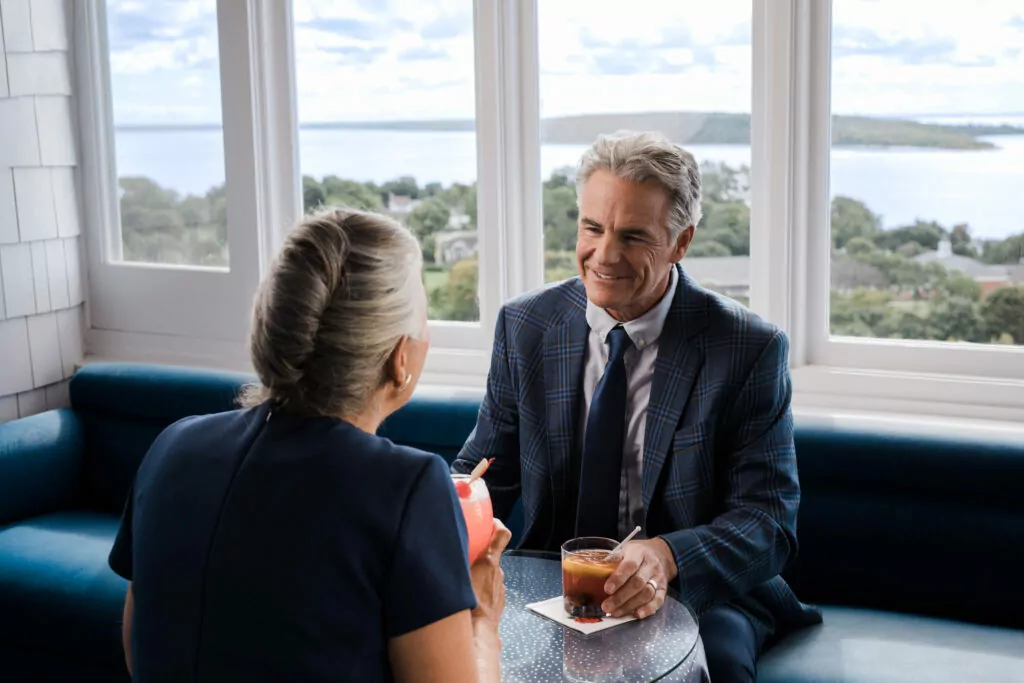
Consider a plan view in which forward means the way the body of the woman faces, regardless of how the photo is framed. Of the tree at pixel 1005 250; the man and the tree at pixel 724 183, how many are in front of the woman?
3

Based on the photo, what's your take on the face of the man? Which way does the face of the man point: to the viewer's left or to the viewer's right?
to the viewer's left

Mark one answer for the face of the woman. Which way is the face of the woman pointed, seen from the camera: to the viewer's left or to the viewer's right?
to the viewer's right

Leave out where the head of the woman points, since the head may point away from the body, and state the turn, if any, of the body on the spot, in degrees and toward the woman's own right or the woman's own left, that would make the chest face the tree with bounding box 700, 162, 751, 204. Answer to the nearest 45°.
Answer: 0° — they already face it

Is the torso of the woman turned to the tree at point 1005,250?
yes

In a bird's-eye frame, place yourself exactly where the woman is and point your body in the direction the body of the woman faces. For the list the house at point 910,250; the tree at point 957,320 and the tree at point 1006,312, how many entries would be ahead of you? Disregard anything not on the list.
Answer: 3

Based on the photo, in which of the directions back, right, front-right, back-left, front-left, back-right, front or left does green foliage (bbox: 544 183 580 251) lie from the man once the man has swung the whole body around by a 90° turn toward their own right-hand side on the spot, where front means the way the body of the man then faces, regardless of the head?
front-right

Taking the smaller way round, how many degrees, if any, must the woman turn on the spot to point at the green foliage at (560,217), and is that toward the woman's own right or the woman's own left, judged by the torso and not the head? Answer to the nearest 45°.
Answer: approximately 45° to the woman's own left

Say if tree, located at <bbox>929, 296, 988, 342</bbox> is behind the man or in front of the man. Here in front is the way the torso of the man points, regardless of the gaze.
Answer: behind

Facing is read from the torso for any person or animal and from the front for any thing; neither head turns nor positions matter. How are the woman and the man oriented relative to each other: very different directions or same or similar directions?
very different directions

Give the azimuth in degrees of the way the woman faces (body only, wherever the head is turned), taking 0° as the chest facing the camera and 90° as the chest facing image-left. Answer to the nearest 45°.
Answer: approximately 225°

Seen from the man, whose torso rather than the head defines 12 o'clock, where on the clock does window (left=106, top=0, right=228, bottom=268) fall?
The window is roughly at 3 o'clock from the man.

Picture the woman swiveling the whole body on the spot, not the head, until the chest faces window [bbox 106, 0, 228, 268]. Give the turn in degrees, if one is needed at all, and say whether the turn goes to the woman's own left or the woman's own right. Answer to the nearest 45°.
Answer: approximately 45° to the woman's own left
